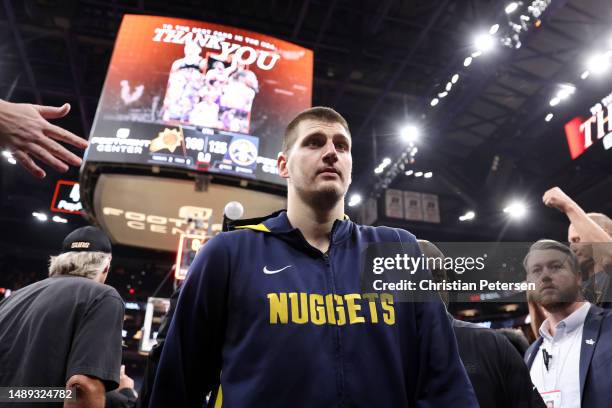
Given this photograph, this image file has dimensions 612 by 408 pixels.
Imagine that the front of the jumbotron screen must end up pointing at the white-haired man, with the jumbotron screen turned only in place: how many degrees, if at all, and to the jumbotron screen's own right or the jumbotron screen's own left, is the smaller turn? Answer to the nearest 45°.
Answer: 0° — it already faces them

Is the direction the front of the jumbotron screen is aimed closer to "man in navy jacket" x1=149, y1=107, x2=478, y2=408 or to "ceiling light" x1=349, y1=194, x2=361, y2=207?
the man in navy jacket

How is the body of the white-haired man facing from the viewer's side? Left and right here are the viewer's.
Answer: facing away from the viewer and to the right of the viewer

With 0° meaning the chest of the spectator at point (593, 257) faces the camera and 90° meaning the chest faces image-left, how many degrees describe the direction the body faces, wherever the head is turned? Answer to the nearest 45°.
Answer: approximately 45°

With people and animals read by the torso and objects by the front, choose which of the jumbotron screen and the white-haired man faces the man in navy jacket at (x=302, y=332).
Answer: the jumbotron screen

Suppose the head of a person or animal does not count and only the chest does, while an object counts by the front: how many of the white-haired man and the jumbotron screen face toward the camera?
1

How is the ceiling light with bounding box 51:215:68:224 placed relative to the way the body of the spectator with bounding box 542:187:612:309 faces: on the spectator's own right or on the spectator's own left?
on the spectator's own right

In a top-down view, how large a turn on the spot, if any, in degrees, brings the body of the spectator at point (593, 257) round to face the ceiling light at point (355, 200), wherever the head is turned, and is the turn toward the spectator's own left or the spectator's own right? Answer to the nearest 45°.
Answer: approximately 90° to the spectator's own right

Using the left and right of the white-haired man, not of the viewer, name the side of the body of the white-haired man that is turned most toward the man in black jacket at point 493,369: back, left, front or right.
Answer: right

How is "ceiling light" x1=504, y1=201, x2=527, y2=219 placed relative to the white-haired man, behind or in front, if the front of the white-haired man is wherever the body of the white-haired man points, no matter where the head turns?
in front

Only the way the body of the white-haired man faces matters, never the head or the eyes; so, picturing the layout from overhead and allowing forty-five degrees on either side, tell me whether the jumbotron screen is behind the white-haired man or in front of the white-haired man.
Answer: in front

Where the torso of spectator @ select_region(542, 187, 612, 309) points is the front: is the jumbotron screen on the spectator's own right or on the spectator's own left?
on the spectator's own right

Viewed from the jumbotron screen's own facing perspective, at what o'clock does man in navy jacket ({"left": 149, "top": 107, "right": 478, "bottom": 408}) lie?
The man in navy jacket is roughly at 12 o'clock from the jumbotron screen.
